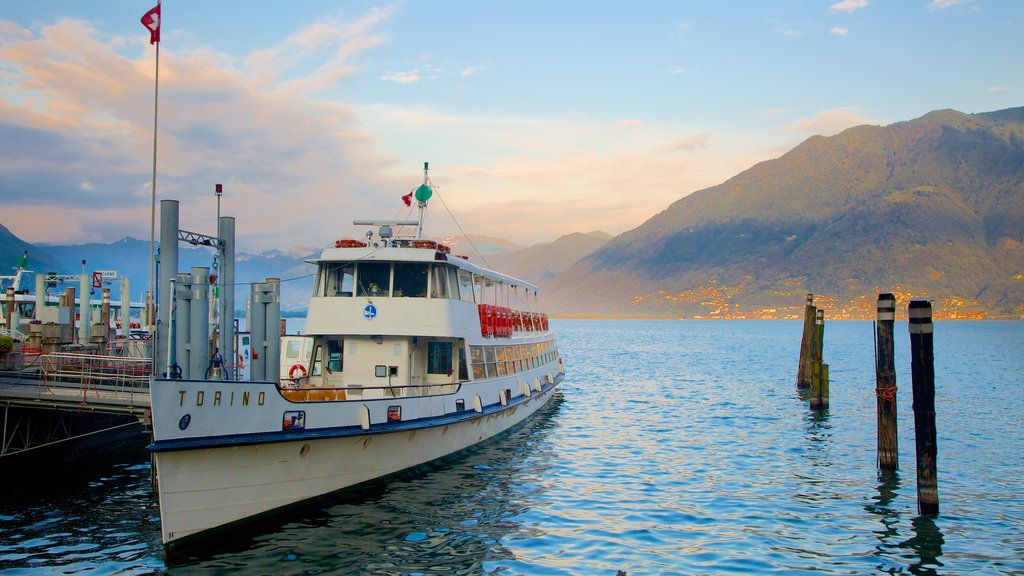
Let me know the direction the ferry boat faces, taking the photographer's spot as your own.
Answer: facing the viewer and to the left of the viewer

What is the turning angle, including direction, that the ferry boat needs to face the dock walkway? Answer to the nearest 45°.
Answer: approximately 45° to its right

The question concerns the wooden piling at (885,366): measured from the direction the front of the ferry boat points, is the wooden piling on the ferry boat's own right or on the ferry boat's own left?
on the ferry boat's own left

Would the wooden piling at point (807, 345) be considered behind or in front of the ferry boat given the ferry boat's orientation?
behind

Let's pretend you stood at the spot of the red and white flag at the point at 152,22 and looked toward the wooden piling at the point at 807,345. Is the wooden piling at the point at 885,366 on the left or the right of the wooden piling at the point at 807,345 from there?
right

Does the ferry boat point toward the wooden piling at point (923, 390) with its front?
no
